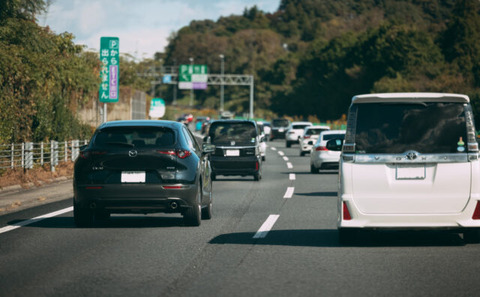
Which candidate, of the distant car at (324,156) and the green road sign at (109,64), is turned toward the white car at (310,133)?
the distant car

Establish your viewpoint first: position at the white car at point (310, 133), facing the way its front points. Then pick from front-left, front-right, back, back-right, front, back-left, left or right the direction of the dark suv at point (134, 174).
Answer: back

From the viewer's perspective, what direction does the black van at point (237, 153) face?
away from the camera

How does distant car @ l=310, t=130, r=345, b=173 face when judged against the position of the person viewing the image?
facing away from the viewer

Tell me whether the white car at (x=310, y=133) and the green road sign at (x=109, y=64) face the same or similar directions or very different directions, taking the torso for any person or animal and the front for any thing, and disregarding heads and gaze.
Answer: very different directions

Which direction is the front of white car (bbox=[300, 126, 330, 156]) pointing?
away from the camera

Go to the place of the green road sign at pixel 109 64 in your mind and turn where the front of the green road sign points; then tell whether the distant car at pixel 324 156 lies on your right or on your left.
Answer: on your left

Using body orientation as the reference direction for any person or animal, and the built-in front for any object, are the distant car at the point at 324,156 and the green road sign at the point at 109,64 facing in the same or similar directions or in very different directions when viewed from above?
very different directions

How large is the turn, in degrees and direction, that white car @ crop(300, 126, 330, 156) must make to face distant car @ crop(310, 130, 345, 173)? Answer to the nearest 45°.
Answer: approximately 180°

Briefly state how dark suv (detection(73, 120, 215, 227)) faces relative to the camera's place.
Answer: facing away from the viewer

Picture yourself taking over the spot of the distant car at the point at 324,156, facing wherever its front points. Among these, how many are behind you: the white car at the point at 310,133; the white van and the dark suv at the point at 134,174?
2

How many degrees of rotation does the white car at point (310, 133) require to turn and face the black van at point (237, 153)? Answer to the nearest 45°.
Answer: approximately 180°
